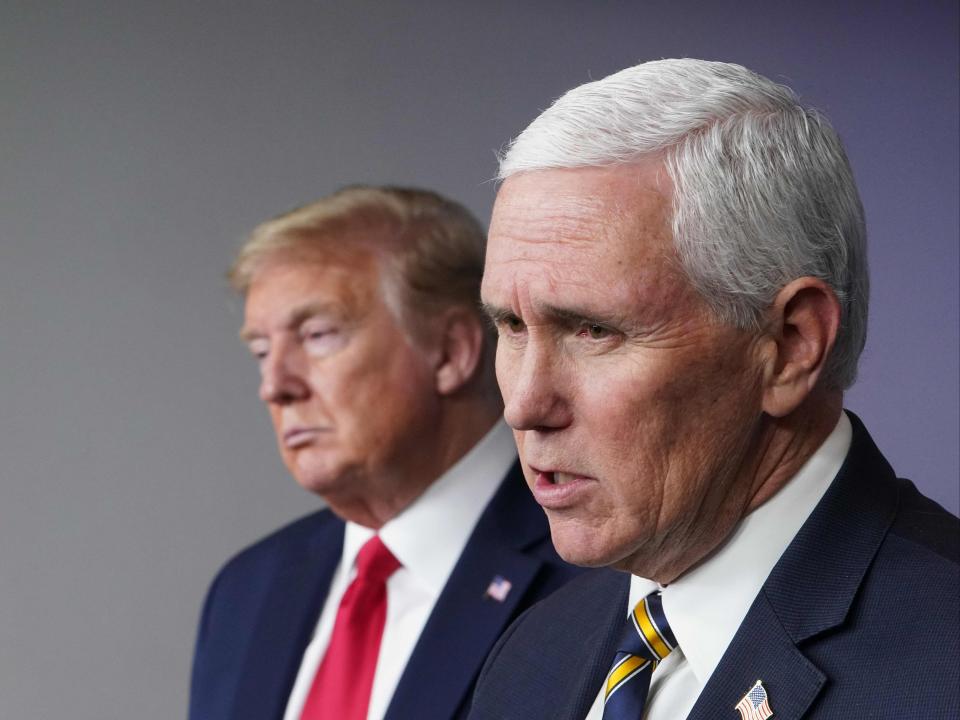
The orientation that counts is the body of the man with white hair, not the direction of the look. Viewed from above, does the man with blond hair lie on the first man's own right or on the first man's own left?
on the first man's own right

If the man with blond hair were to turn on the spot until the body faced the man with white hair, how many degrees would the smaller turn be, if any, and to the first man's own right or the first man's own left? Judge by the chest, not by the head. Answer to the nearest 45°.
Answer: approximately 45° to the first man's own left

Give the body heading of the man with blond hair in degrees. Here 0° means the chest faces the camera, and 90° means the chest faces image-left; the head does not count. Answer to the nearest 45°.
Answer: approximately 45°

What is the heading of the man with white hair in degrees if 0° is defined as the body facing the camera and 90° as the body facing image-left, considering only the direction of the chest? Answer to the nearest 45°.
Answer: approximately 45°
